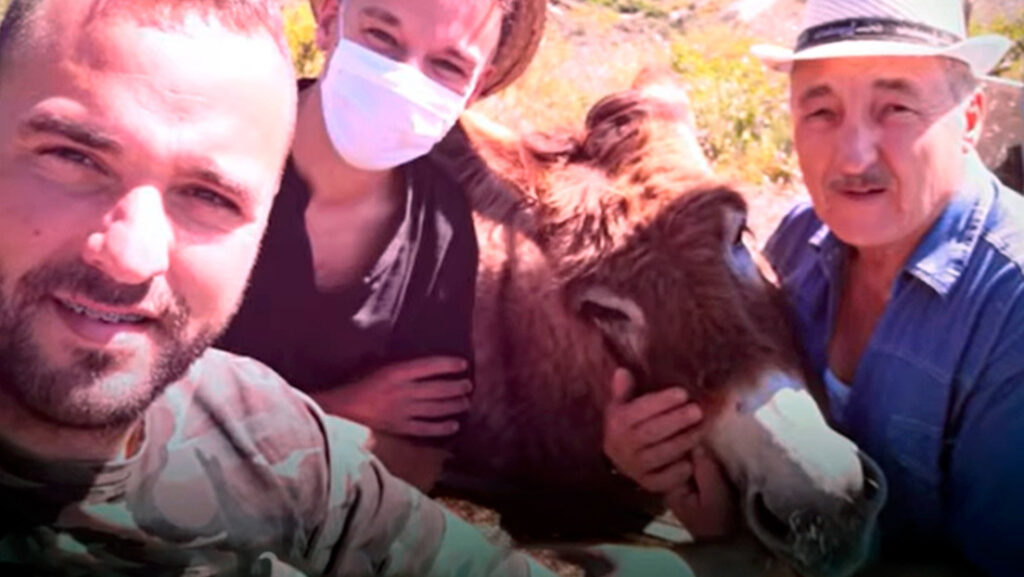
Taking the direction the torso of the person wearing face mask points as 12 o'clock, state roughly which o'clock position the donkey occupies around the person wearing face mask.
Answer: The donkey is roughly at 9 o'clock from the person wearing face mask.

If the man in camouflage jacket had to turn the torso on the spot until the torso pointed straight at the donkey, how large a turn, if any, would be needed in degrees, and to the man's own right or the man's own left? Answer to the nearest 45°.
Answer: approximately 90° to the man's own left

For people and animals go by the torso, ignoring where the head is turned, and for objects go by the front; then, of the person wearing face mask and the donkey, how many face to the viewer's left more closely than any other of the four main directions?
0

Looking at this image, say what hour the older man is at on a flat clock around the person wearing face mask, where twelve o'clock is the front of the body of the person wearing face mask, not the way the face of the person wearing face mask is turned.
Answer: The older man is roughly at 9 o'clock from the person wearing face mask.

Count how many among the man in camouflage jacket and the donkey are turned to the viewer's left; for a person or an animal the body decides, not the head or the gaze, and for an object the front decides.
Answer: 0

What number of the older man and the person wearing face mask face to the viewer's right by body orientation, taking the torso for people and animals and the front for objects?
0

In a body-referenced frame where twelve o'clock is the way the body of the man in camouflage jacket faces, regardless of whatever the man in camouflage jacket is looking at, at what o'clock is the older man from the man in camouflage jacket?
The older man is roughly at 9 o'clock from the man in camouflage jacket.

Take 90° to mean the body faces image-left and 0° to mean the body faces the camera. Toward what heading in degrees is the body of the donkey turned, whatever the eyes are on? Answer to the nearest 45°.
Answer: approximately 315°

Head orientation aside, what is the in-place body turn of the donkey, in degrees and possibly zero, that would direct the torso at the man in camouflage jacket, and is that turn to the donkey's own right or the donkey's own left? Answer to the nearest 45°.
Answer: approximately 135° to the donkey's own right

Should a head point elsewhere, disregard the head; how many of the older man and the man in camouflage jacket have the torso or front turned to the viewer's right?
0

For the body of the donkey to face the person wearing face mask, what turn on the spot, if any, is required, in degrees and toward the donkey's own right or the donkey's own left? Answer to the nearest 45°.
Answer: approximately 135° to the donkey's own right
